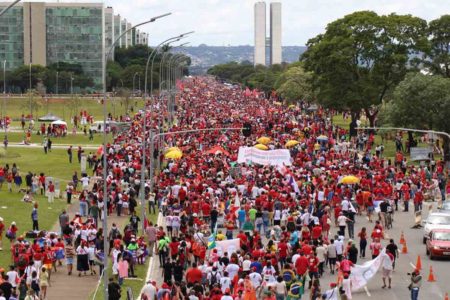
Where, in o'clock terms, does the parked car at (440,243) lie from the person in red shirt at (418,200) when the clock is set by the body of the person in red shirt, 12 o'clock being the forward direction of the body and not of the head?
The parked car is roughly at 6 o'clock from the person in red shirt.

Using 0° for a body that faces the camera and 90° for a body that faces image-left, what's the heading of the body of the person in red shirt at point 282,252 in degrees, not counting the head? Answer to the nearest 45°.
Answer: approximately 180°

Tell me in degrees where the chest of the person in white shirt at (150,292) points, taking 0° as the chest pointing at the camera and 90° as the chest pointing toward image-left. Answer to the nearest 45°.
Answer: approximately 180°

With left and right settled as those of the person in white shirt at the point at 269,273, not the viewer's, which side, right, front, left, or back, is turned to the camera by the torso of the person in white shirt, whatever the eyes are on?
back

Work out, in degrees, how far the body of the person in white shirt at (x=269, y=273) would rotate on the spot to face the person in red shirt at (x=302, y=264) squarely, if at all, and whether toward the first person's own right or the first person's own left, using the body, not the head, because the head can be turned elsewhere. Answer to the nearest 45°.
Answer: approximately 45° to the first person's own right

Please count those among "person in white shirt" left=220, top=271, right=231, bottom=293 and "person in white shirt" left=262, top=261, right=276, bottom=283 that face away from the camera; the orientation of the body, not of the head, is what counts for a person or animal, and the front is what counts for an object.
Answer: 2

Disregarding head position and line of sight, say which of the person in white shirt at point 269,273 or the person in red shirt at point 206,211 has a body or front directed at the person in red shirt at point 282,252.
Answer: the person in white shirt

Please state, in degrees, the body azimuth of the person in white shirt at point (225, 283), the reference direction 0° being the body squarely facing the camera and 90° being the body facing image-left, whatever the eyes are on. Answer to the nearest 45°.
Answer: approximately 180°

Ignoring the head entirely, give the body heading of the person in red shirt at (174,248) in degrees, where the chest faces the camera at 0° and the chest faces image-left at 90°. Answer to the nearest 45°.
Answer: approximately 180°
